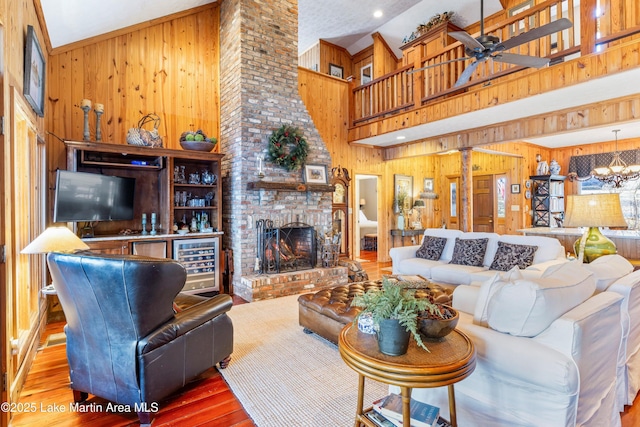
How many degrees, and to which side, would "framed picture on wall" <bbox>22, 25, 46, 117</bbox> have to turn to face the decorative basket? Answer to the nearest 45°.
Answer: approximately 45° to its left

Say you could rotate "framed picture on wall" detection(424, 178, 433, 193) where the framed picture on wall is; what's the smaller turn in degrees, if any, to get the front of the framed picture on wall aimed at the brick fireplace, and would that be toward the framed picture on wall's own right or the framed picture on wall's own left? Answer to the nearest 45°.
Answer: approximately 45° to the framed picture on wall's own right

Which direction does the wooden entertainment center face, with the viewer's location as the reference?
facing the viewer and to the right of the viewer

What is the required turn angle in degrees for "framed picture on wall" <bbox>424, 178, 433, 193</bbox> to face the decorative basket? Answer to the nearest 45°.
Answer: approximately 45° to its right

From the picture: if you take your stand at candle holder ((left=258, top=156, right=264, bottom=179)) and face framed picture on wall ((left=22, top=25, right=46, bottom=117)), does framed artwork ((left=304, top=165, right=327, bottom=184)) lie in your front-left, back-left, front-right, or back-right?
back-left

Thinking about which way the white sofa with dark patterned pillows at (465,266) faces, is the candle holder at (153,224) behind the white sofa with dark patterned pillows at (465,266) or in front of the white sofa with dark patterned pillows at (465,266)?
in front

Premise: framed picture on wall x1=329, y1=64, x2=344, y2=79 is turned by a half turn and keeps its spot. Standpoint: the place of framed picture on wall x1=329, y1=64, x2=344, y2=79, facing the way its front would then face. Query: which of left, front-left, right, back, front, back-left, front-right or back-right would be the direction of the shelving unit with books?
back-right

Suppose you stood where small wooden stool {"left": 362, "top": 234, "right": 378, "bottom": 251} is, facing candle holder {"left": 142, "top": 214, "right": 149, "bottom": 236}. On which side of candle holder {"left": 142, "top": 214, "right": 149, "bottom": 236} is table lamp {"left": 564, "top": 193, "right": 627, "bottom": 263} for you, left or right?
left

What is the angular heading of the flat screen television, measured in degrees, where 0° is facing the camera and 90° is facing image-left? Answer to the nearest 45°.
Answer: approximately 315°

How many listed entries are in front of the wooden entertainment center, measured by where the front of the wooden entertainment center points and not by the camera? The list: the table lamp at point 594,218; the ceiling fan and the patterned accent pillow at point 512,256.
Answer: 3

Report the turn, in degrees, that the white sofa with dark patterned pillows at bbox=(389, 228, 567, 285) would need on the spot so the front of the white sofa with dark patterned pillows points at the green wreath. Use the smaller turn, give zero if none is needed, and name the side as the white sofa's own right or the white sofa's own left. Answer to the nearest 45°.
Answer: approximately 45° to the white sofa's own right

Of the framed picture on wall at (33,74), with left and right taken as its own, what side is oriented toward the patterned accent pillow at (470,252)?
front

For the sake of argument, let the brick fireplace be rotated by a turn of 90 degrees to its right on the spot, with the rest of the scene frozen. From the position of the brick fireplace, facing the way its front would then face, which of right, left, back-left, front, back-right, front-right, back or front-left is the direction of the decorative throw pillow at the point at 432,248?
back-left

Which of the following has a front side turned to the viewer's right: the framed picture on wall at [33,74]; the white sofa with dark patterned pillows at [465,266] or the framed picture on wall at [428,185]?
the framed picture on wall at [33,74]

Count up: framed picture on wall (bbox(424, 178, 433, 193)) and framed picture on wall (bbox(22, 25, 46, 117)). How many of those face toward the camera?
1

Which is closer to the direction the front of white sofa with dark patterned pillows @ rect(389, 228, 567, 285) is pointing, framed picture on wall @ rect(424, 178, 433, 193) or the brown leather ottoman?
the brown leather ottoman

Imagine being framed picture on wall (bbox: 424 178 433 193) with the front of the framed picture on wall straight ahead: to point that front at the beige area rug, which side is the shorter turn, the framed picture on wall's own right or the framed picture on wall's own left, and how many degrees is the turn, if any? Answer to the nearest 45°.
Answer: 0° — it already faces it

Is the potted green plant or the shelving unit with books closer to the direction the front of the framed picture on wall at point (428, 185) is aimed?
the potted green plant

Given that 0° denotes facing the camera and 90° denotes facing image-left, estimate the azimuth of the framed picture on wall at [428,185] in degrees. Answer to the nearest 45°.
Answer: approximately 0°
